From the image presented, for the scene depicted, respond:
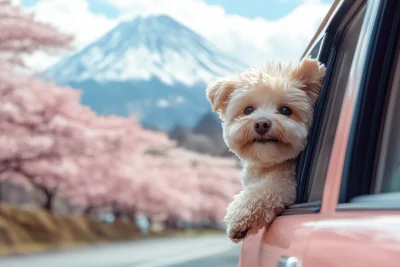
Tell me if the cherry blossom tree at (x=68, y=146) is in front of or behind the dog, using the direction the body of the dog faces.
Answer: behind

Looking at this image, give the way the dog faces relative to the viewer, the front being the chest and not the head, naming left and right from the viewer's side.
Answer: facing the viewer
